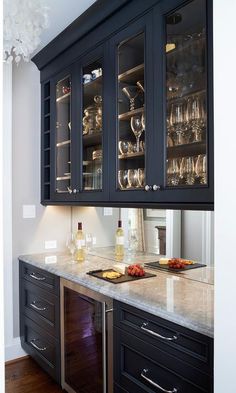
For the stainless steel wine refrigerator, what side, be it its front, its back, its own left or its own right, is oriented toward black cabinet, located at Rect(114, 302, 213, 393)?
left

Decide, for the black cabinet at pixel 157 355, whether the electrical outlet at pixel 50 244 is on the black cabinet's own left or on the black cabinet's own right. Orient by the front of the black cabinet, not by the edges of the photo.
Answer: on the black cabinet's own right

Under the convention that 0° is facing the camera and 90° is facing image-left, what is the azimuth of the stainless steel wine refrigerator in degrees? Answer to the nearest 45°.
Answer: approximately 45°
